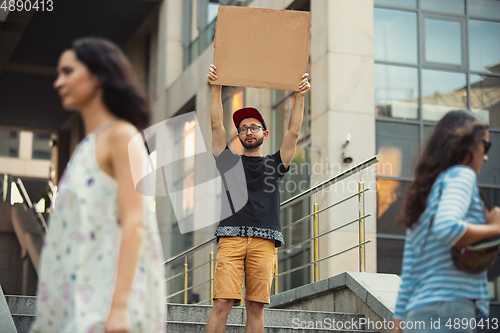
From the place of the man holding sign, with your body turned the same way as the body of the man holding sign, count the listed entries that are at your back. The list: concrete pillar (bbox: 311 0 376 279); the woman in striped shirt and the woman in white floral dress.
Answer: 1

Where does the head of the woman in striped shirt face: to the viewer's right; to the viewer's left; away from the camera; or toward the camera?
to the viewer's right

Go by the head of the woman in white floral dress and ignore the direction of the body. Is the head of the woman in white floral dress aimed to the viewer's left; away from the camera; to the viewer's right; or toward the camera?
to the viewer's left

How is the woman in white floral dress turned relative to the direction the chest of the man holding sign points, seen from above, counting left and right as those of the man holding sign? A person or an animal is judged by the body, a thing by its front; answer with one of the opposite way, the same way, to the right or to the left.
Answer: to the right

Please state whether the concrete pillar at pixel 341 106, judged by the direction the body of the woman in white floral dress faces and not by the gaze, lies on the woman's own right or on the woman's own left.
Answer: on the woman's own right

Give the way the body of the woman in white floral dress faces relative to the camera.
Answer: to the viewer's left

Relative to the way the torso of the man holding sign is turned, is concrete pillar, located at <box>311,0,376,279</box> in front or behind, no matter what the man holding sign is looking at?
behind

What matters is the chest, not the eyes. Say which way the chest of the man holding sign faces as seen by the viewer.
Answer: toward the camera

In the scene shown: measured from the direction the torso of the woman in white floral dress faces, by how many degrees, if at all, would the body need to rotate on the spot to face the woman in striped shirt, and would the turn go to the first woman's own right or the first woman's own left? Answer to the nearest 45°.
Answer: approximately 180°

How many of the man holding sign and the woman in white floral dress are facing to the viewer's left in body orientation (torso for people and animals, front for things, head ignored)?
1

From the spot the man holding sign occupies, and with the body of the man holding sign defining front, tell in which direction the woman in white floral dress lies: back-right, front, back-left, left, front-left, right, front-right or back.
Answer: front

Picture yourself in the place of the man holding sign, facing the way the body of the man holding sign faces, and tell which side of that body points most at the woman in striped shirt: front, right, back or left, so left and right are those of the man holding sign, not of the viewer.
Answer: front
